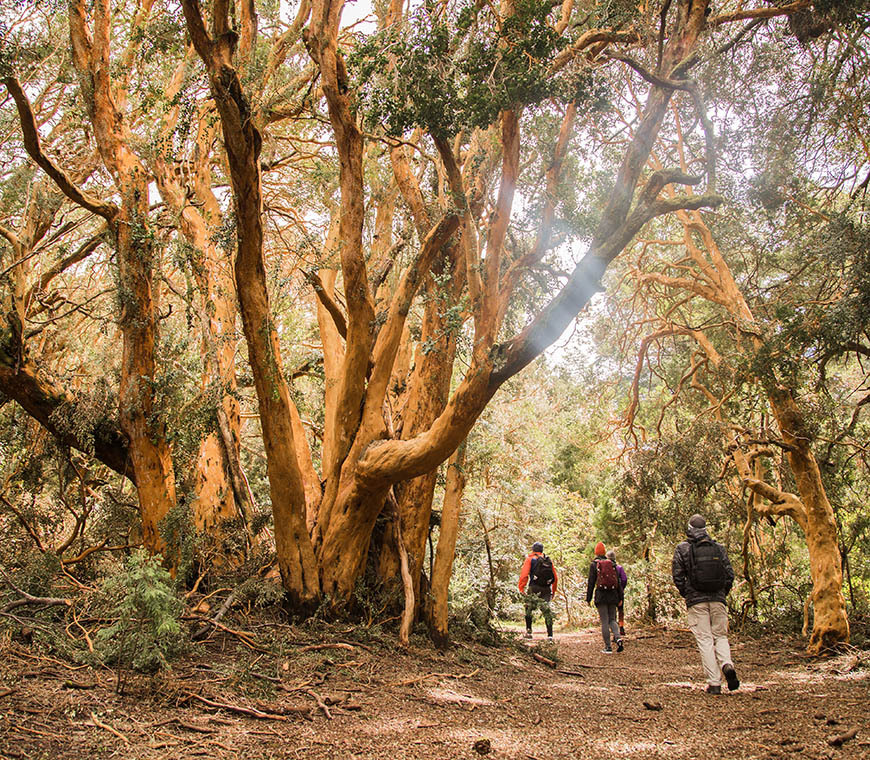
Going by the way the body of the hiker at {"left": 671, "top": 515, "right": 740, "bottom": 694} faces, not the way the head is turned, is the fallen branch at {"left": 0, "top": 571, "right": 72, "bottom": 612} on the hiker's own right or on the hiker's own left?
on the hiker's own left

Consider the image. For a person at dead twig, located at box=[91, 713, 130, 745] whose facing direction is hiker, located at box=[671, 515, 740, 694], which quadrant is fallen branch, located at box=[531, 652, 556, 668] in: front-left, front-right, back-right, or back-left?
front-left

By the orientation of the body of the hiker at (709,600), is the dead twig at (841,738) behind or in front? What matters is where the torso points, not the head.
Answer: behind

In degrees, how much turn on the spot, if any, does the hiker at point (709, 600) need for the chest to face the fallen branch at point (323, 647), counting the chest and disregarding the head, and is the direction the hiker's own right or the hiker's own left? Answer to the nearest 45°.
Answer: approximately 90° to the hiker's own left

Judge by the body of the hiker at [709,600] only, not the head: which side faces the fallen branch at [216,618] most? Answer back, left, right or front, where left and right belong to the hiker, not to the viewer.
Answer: left

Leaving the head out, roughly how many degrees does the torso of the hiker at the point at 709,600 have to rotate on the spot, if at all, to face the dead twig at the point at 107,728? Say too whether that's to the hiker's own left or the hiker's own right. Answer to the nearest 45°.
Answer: approximately 135° to the hiker's own left

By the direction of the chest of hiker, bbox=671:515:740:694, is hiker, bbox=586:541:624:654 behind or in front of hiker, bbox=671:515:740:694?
in front

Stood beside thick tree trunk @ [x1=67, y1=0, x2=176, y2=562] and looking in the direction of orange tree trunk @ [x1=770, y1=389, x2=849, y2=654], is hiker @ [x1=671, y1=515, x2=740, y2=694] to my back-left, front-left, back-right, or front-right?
front-right

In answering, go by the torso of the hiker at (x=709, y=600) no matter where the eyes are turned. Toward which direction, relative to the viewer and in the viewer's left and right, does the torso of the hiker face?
facing away from the viewer

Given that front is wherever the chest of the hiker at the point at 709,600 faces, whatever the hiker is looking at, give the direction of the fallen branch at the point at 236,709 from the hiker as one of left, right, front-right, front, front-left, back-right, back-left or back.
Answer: back-left
